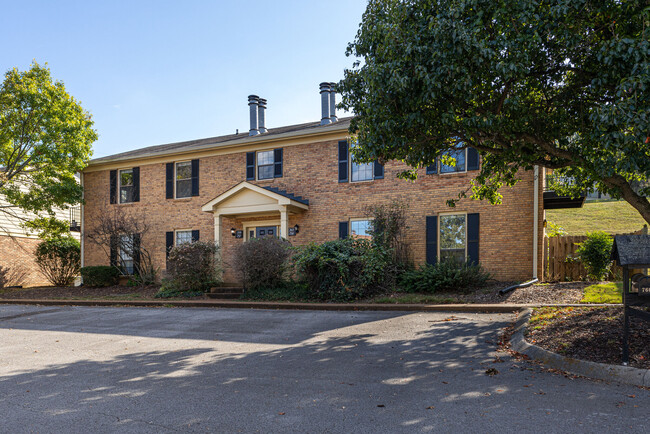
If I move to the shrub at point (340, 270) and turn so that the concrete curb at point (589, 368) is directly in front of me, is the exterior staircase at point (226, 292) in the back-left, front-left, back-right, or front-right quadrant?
back-right

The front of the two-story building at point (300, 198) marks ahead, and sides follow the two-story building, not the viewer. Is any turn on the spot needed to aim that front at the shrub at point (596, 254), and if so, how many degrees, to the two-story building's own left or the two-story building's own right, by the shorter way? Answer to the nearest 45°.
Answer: approximately 90° to the two-story building's own left

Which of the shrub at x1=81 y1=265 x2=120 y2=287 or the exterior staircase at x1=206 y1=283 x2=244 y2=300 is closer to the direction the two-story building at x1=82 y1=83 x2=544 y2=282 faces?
the exterior staircase

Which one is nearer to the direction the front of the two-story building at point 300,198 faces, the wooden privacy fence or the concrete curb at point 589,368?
the concrete curb

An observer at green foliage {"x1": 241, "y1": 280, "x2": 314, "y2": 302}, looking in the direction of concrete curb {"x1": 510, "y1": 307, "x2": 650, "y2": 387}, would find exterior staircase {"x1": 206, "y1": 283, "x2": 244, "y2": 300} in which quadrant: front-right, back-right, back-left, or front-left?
back-right

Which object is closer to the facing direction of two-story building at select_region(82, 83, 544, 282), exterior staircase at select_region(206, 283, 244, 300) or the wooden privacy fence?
the exterior staircase

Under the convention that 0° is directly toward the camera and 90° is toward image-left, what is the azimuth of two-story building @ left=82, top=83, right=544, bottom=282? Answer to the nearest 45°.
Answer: approximately 45°
